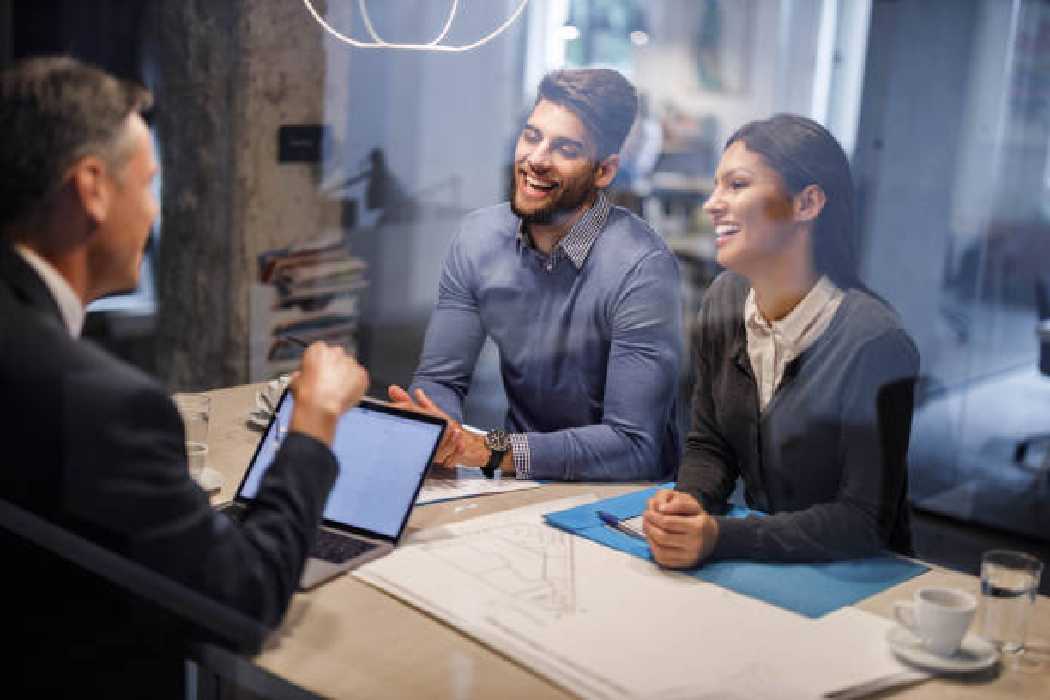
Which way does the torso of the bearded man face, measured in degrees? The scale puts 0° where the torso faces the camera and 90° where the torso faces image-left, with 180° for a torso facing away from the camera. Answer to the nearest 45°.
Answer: approximately 45°

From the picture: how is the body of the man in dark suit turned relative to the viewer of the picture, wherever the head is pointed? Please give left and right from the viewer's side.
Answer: facing away from the viewer and to the right of the viewer

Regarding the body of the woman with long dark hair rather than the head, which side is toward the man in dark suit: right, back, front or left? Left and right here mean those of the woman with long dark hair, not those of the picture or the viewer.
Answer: front

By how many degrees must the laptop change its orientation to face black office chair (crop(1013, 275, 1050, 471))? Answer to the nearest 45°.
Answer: approximately 180°

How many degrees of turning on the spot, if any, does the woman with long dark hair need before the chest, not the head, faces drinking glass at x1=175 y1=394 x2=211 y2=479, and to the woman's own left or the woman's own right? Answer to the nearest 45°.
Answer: approximately 45° to the woman's own right

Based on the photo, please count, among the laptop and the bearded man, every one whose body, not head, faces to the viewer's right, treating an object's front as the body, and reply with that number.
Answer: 0

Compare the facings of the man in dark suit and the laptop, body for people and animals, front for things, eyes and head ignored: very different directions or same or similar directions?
very different directions

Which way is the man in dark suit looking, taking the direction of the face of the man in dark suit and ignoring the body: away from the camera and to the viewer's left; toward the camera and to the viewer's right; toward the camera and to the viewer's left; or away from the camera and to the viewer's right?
away from the camera and to the viewer's right
